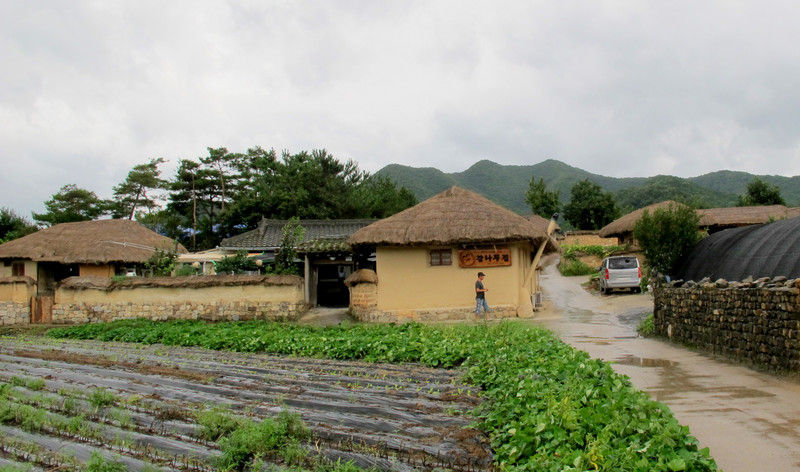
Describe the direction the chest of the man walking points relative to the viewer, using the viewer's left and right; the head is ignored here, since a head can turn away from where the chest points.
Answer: facing to the right of the viewer

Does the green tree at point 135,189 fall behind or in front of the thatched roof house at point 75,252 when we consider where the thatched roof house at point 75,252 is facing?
behind

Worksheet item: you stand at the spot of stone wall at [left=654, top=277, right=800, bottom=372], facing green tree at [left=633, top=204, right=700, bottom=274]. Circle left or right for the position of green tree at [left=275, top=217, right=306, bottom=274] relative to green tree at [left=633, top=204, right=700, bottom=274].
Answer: left

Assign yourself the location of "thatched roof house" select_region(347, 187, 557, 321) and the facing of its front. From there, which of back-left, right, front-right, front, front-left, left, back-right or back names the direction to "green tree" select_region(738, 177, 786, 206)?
back-left

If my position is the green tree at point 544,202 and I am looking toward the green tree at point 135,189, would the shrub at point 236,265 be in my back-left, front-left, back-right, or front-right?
front-left

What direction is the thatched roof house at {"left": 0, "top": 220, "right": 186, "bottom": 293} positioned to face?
toward the camera

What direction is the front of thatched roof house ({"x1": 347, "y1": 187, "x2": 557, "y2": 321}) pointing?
toward the camera

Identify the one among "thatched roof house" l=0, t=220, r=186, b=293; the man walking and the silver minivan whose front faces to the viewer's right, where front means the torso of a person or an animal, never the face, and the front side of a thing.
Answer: the man walking

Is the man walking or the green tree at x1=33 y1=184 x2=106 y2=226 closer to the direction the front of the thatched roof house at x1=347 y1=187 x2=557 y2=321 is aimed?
the man walking

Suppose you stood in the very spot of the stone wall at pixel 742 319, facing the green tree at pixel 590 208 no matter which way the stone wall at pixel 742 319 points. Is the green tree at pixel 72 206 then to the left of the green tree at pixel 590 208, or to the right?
left
